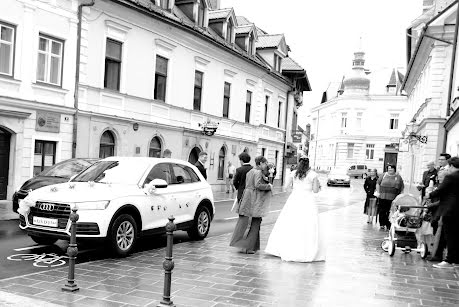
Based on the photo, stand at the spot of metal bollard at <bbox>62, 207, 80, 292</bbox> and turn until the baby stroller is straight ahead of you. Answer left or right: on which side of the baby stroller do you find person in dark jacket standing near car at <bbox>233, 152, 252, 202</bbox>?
left

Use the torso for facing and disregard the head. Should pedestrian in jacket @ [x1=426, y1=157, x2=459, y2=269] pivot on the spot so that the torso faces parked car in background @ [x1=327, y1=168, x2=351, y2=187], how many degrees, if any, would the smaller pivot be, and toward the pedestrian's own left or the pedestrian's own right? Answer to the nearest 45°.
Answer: approximately 90° to the pedestrian's own right

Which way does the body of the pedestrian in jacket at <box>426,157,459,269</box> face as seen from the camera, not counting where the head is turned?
to the viewer's left

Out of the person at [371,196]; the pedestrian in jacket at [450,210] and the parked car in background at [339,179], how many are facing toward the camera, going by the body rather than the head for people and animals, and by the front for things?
2

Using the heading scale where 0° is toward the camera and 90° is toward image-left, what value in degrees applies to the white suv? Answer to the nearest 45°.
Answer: approximately 45°

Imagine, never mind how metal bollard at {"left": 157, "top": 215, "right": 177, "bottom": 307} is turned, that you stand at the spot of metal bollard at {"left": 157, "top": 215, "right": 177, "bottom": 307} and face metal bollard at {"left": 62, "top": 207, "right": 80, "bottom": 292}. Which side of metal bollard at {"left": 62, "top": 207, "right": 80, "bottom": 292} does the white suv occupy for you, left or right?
right

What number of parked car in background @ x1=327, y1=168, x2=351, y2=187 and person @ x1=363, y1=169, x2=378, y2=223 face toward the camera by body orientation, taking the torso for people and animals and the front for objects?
2

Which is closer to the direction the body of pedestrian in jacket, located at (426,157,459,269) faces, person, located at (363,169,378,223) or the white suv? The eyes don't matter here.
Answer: the white suv

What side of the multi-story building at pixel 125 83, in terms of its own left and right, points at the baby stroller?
front

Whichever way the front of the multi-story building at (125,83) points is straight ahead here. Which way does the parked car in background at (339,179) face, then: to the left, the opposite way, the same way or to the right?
to the right

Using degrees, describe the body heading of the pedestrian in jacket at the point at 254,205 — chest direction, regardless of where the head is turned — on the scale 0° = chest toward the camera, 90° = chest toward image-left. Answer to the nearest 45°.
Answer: approximately 225°

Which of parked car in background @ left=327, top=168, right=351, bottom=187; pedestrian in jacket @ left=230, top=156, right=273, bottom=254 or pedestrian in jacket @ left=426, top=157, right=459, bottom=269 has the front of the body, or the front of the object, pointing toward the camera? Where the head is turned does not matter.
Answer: the parked car in background

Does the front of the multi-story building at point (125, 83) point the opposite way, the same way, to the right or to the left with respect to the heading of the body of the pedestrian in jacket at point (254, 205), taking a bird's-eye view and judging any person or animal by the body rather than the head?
to the right
